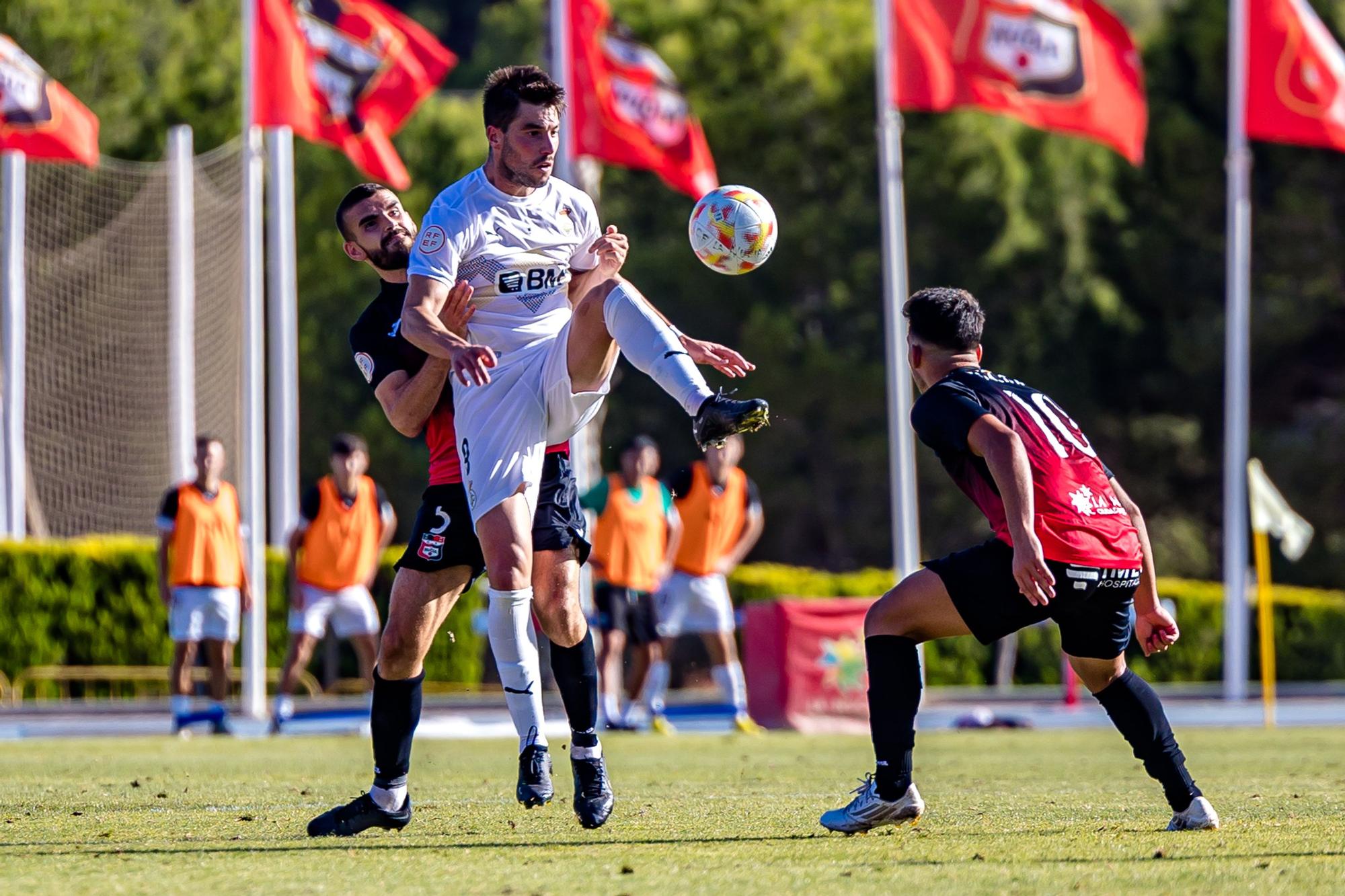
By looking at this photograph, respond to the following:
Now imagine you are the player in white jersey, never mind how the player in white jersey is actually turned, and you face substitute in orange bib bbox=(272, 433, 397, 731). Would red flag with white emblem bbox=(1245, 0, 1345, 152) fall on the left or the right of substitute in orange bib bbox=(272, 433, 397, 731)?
right

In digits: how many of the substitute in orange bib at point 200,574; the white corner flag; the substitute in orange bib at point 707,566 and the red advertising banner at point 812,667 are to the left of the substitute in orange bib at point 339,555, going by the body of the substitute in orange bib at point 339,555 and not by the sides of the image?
3

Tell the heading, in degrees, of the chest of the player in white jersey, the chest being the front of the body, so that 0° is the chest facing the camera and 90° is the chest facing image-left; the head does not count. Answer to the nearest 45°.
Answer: approximately 315°

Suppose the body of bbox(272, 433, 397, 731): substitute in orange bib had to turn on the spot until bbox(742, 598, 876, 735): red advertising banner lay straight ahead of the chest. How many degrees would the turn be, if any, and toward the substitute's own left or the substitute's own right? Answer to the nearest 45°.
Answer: approximately 90° to the substitute's own left

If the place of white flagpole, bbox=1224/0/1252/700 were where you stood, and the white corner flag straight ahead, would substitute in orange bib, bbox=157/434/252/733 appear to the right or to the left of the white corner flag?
right

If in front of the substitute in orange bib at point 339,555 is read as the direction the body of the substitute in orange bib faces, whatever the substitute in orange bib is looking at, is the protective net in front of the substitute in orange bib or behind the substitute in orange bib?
behind

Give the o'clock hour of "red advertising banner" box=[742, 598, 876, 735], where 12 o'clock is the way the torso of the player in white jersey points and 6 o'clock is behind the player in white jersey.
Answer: The red advertising banner is roughly at 8 o'clock from the player in white jersey.

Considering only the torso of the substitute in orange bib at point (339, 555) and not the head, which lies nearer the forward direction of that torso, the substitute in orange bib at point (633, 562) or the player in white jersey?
the player in white jersey
